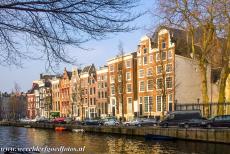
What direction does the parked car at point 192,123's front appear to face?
to the viewer's left

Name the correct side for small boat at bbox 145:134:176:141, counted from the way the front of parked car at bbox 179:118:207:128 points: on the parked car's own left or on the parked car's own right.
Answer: on the parked car's own left

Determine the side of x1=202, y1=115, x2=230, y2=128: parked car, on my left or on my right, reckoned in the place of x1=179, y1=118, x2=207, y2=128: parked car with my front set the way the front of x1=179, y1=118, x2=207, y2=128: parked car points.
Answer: on my left

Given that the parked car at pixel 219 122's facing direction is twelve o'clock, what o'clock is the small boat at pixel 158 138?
The small boat is roughly at 12 o'clock from the parked car.

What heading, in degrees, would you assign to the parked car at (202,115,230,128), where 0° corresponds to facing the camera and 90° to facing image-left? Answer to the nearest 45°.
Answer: approximately 90°

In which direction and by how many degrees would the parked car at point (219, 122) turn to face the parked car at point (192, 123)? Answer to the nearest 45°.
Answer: approximately 45° to its right
